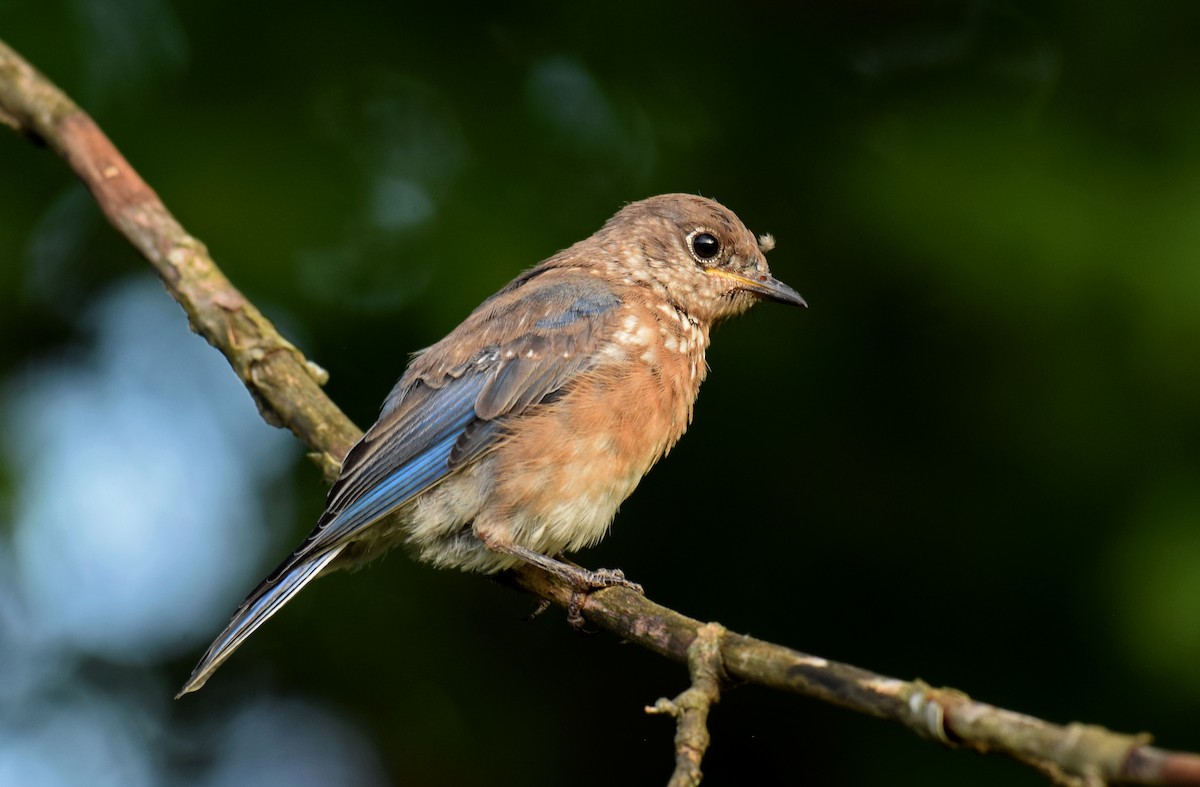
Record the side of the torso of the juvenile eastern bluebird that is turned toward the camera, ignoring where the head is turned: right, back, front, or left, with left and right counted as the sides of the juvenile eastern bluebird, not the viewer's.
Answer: right
